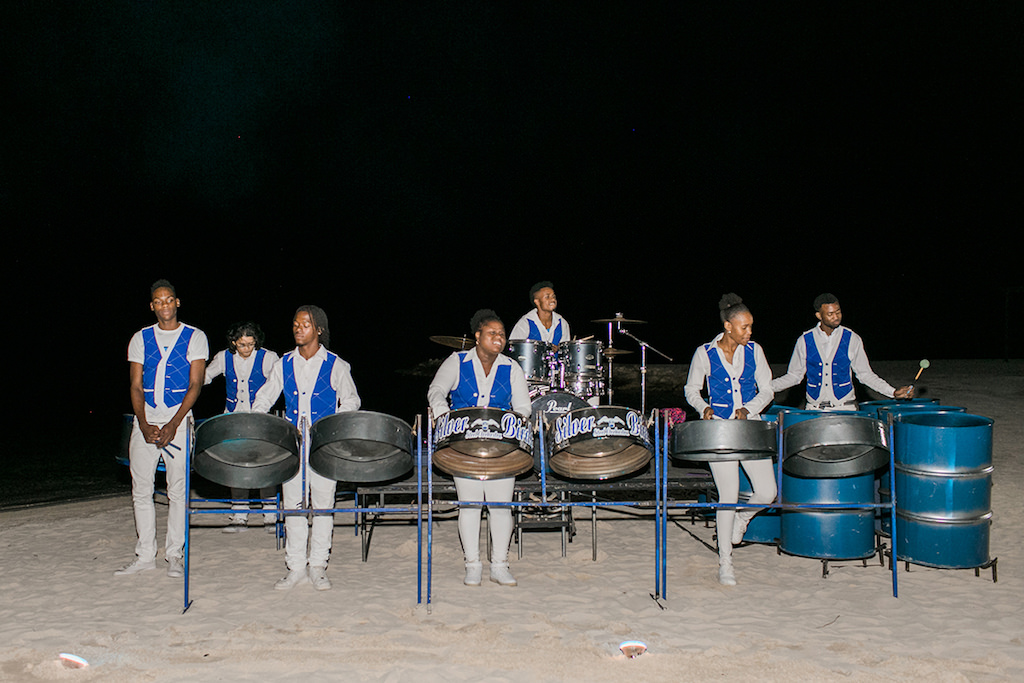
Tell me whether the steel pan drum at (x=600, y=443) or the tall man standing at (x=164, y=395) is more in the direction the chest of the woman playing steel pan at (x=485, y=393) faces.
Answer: the steel pan drum

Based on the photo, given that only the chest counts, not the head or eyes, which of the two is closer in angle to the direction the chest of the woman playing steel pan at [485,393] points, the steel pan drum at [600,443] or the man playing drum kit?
the steel pan drum

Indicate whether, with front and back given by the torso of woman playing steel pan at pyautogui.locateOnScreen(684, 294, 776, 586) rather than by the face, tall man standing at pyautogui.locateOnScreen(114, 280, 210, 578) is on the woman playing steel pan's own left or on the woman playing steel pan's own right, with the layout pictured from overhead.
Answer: on the woman playing steel pan's own right

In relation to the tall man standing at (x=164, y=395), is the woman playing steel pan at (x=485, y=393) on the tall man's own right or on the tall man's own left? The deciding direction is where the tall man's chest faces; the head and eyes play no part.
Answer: on the tall man's own left

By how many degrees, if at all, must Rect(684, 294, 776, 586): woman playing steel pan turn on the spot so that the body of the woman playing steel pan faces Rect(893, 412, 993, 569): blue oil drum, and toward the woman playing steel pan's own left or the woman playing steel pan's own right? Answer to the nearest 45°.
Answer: approximately 90° to the woman playing steel pan's own left

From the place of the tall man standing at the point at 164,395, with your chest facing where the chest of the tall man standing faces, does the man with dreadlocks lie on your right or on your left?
on your left

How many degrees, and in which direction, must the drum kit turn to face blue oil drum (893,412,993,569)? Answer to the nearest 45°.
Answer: approximately 90° to its left

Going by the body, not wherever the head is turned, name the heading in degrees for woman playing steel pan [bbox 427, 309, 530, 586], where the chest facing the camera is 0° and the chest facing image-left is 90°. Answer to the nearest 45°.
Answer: approximately 0°

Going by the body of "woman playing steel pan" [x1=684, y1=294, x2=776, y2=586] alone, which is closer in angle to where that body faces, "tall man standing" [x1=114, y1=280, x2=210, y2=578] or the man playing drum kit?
the tall man standing

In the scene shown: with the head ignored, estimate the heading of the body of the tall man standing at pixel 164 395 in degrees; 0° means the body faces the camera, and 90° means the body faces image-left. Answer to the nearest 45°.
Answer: approximately 0°
